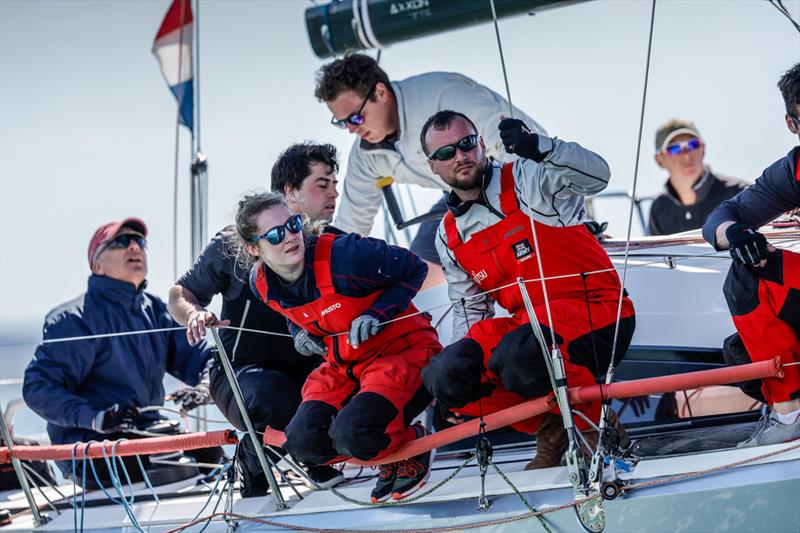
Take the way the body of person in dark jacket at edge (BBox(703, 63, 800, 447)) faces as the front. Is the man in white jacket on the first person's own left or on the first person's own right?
on the first person's own right

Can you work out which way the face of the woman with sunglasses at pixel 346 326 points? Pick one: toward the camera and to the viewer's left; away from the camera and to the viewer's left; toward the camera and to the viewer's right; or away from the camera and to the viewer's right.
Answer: toward the camera and to the viewer's right

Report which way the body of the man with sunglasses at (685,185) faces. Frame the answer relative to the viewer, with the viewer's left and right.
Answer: facing the viewer

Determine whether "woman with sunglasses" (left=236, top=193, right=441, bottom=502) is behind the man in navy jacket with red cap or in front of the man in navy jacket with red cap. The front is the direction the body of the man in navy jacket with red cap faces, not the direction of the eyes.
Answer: in front

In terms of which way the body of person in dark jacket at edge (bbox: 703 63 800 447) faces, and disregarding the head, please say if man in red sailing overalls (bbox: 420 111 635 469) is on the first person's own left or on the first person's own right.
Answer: on the first person's own right

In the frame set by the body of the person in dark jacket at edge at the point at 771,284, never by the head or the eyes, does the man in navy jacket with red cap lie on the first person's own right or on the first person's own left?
on the first person's own right

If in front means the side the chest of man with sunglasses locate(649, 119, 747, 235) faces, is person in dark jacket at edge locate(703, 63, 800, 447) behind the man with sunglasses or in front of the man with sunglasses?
in front

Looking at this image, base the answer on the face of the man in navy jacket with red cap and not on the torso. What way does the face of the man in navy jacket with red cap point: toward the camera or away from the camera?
toward the camera

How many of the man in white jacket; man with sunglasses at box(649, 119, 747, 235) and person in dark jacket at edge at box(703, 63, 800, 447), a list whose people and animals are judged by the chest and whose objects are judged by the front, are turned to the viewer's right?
0

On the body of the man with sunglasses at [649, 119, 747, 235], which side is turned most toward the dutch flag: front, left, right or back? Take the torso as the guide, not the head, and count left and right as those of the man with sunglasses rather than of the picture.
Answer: right

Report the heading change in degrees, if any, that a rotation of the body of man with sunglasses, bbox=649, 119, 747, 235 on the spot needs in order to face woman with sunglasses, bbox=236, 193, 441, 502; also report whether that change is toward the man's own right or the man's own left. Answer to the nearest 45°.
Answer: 0° — they already face them

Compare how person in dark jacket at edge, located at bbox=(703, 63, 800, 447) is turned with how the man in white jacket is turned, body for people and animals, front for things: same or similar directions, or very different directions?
same or similar directions

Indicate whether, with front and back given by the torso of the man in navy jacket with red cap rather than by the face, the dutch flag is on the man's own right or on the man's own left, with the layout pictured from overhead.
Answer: on the man's own left

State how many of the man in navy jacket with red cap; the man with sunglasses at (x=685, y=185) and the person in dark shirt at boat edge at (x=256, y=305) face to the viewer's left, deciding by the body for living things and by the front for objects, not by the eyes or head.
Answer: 0

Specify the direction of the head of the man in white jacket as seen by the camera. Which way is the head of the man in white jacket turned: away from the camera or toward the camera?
toward the camera

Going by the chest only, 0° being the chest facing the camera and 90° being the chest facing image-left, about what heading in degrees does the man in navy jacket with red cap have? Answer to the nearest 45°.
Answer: approximately 315°

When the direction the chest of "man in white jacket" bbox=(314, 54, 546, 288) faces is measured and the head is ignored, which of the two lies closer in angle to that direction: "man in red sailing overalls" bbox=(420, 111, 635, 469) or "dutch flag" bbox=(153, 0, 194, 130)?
the man in red sailing overalls
